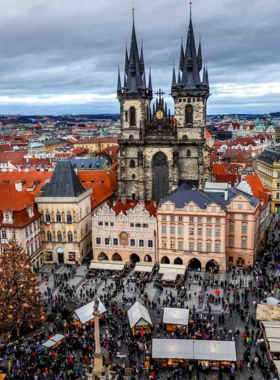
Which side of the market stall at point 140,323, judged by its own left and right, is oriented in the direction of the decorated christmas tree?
right

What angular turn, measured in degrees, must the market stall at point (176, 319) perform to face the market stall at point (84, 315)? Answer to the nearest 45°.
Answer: approximately 90° to its right

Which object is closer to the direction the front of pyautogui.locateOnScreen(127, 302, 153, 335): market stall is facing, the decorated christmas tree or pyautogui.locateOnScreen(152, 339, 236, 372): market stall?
the market stall

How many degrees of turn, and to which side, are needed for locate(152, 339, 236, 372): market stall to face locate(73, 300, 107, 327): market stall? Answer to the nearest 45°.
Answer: approximately 135° to its right

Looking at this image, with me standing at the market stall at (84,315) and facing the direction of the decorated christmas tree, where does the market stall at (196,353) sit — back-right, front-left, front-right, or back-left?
back-left

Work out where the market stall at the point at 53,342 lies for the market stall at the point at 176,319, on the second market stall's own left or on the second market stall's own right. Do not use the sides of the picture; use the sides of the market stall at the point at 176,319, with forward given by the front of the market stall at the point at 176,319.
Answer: on the second market stall's own right

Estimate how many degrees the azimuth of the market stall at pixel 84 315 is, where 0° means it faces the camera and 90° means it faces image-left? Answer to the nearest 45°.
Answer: approximately 315°

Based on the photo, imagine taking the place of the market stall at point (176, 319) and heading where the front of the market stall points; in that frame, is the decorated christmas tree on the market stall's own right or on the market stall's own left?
on the market stall's own right
